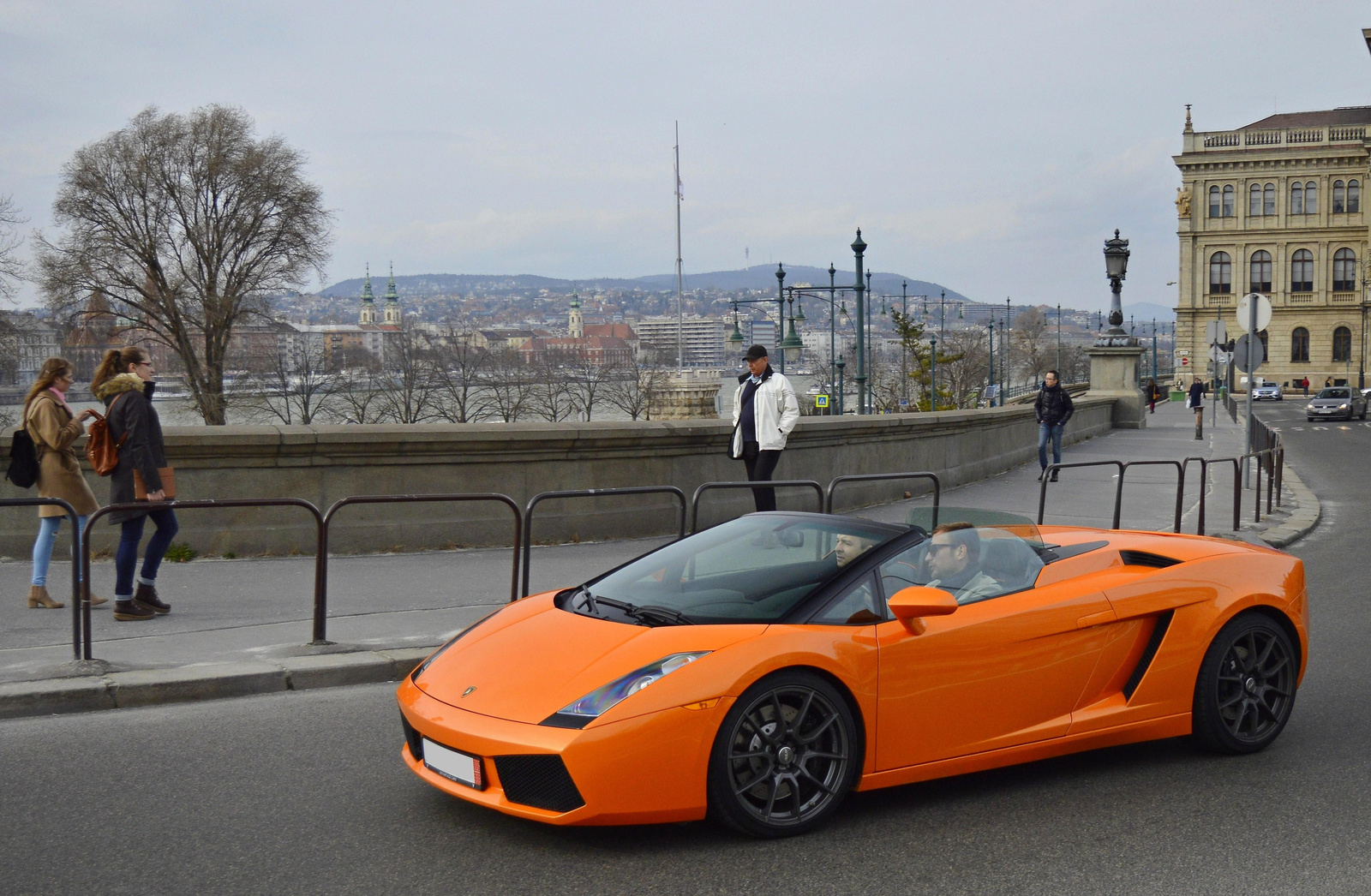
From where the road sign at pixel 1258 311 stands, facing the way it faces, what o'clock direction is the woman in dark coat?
The woman in dark coat is roughly at 7 o'clock from the road sign.

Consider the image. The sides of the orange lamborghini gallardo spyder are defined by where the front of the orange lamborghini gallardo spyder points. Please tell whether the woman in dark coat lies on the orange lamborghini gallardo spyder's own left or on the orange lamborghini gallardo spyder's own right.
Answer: on the orange lamborghini gallardo spyder's own right

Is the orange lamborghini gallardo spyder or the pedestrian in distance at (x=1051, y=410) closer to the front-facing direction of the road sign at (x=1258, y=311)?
the pedestrian in distance

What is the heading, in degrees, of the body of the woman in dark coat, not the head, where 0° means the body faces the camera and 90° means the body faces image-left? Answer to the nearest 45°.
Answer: approximately 270°

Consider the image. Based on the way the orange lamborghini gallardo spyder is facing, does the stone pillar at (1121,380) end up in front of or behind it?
behind

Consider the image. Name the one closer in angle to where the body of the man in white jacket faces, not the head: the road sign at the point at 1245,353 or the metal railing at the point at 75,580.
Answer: the metal railing

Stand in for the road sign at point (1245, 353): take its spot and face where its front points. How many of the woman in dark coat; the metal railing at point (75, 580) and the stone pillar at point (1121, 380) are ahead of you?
1

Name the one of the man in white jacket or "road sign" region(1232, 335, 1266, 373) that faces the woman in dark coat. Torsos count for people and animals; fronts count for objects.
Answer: the man in white jacket

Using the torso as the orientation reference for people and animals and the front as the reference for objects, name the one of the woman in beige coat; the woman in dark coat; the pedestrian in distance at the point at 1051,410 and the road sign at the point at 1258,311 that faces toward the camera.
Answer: the pedestrian in distance

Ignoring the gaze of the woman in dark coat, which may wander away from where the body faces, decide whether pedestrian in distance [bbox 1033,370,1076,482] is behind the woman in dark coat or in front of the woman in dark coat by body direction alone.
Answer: in front

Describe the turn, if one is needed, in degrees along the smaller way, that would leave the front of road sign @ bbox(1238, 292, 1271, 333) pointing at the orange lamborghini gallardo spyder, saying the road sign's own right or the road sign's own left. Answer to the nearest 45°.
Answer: approximately 180°

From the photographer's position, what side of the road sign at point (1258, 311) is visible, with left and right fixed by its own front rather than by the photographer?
back

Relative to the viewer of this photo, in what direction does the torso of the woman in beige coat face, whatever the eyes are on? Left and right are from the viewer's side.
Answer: facing to the right of the viewer
